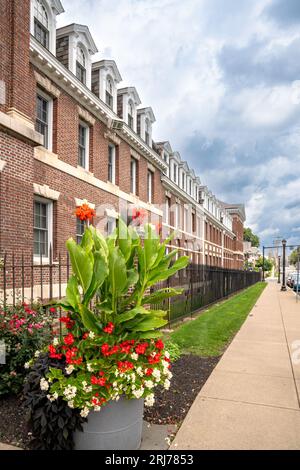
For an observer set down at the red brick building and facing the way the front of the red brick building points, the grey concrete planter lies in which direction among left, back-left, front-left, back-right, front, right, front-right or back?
front-right

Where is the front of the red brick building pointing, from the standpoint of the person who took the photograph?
facing the viewer and to the right of the viewer

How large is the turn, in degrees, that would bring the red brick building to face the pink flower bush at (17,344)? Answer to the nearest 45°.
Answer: approximately 45° to its right
